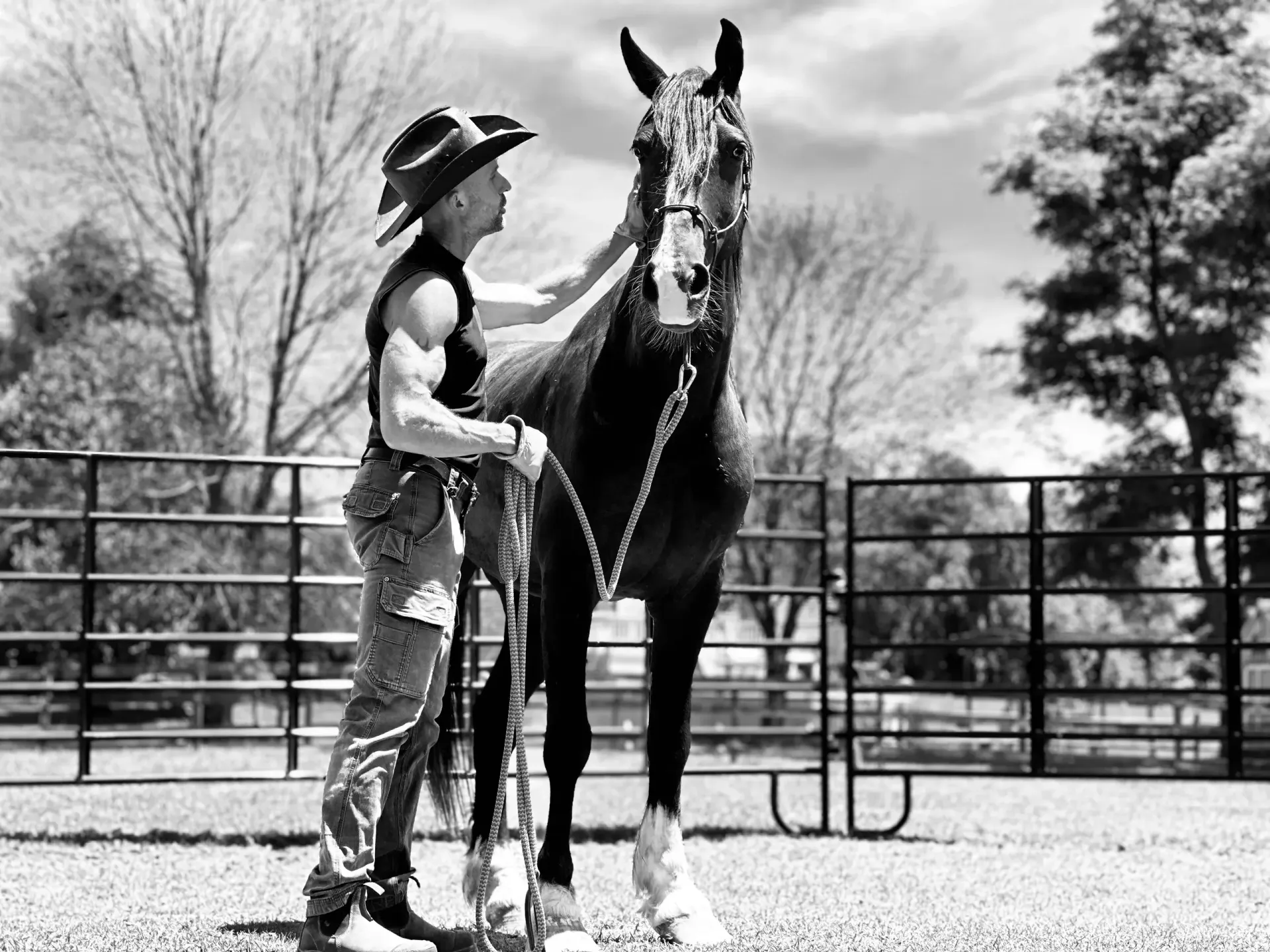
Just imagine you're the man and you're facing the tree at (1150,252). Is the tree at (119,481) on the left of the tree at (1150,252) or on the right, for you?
left

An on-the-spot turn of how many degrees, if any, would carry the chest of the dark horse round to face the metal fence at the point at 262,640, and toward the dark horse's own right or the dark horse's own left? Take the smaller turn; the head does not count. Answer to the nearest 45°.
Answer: approximately 180°

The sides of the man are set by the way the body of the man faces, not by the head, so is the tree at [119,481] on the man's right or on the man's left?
on the man's left

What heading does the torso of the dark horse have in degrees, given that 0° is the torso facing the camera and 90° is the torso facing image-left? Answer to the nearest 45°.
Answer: approximately 315°

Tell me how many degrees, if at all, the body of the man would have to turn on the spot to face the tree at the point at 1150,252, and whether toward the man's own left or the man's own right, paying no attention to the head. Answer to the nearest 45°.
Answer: approximately 45° to the man's own left

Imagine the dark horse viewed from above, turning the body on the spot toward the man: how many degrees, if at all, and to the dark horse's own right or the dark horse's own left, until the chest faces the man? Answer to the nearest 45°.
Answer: approximately 90° to the dark horse's own right

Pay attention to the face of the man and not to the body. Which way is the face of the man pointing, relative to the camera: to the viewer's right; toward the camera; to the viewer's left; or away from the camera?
to the viewer's right

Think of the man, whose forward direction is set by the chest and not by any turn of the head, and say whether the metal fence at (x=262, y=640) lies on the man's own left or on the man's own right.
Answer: on the man's own left

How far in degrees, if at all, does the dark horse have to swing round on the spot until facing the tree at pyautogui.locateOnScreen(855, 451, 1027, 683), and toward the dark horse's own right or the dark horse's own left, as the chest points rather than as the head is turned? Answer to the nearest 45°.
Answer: approximately 135° to the dark horse's own left

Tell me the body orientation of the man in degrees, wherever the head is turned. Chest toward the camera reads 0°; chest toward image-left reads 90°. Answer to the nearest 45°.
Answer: approximately 270°
